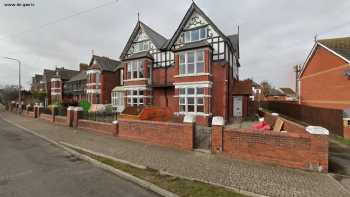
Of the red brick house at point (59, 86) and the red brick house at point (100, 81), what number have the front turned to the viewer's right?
0

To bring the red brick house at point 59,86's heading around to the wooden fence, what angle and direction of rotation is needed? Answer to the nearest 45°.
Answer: approximately 90° to its left

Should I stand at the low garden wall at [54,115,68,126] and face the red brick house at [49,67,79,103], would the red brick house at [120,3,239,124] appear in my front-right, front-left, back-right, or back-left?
back-right

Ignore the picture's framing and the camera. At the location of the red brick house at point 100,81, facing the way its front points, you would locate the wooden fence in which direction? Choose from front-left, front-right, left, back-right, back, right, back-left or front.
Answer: left

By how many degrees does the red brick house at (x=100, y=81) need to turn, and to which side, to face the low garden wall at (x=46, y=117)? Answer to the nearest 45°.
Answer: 0° — it already faces it

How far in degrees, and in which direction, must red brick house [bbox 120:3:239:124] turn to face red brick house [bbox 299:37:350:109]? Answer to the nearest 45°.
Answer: approximately 135° to its left

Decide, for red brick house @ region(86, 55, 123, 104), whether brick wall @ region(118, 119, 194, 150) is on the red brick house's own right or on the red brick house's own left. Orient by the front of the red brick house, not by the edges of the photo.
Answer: on the red brick house's own left

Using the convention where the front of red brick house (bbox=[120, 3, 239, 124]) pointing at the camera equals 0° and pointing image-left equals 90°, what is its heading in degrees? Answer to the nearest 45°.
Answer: approximately 45°

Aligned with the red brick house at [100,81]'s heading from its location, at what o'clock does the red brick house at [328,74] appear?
the red brick house at [328,74] is roughly at 9 o'clock from the red brick house at [100,81].

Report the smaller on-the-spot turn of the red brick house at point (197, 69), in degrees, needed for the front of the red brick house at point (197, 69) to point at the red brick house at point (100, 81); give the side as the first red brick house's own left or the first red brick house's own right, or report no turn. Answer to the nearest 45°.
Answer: approximately 90° to the first red brick house's own right

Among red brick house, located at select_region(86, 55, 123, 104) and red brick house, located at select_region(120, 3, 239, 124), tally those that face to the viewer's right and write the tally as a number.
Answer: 0

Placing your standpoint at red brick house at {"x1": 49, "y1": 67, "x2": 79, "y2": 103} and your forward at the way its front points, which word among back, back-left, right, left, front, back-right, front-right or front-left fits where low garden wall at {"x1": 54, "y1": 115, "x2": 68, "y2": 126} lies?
front-left

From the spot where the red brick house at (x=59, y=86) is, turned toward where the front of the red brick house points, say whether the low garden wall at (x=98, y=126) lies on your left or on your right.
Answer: on your left
